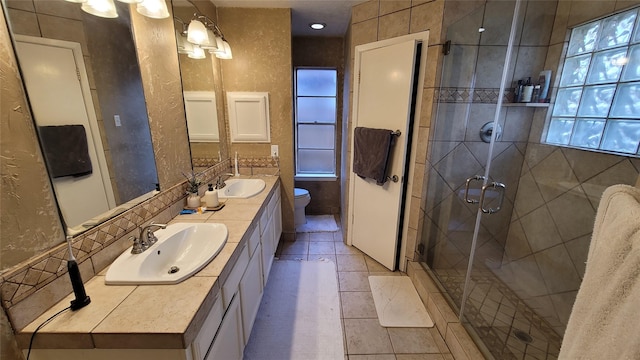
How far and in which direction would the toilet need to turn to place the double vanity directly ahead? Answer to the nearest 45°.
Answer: approximately 90° to its right

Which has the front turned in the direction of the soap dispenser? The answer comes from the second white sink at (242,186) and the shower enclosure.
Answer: the shower enclosure

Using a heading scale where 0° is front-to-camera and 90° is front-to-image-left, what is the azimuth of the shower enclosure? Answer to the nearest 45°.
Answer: approximately 45°

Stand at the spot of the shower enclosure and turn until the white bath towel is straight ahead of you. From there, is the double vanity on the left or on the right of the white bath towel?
right

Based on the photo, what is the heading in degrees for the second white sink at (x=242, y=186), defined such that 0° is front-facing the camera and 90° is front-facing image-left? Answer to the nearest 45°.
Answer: approximately 270°

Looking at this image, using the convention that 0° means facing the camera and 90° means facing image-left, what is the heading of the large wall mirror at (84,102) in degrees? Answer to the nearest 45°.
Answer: approximately 315°

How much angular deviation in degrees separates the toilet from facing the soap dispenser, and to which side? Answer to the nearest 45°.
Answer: approximately 135° to its right

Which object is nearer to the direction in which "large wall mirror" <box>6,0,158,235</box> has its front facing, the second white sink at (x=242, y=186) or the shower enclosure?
the shower enclosure

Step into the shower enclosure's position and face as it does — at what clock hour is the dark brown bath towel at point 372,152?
The dark brown bath towel is roughly at 1 o'clock from the shower enclosure.

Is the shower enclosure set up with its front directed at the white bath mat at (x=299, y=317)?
yes
